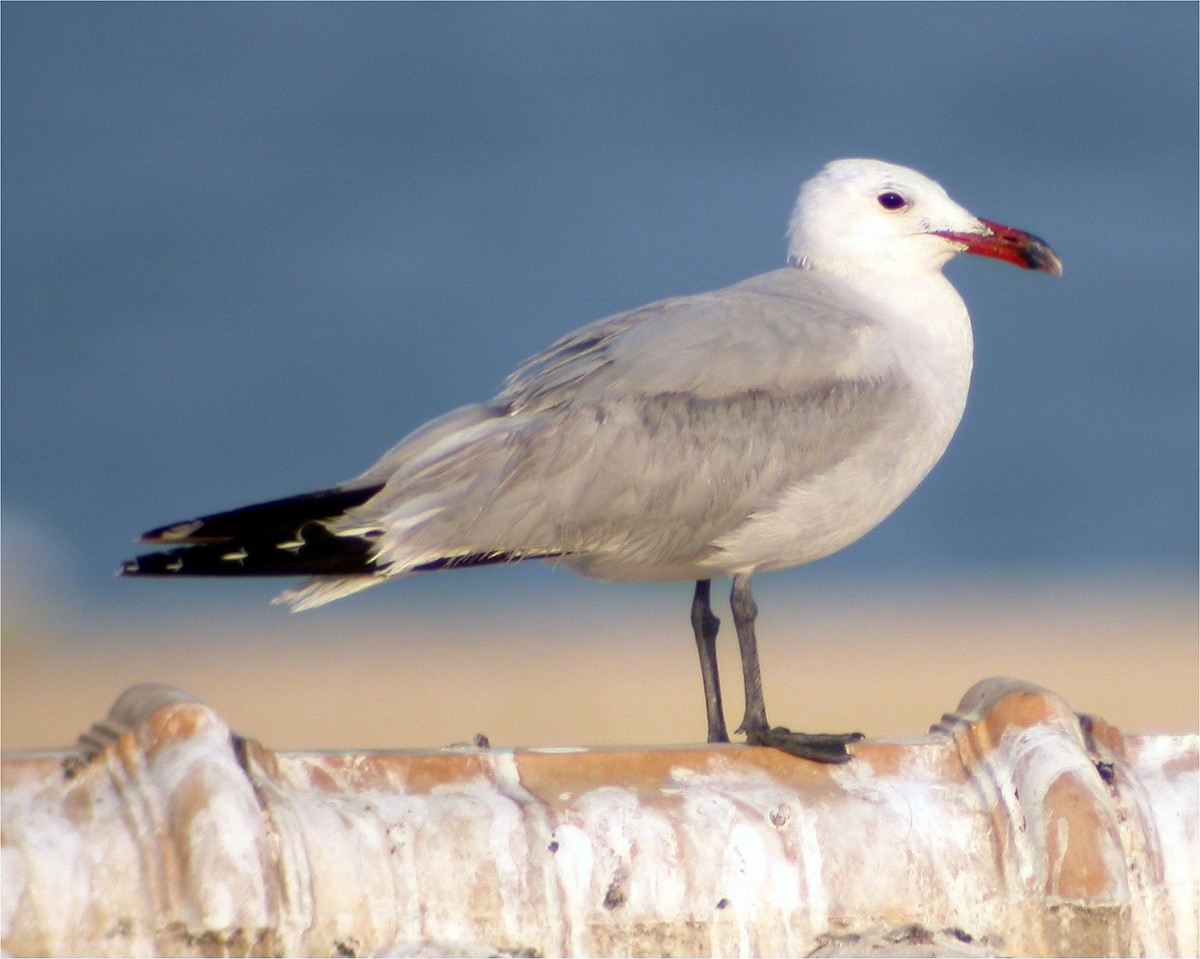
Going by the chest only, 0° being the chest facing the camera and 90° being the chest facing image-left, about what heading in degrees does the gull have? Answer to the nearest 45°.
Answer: approximately 270°
